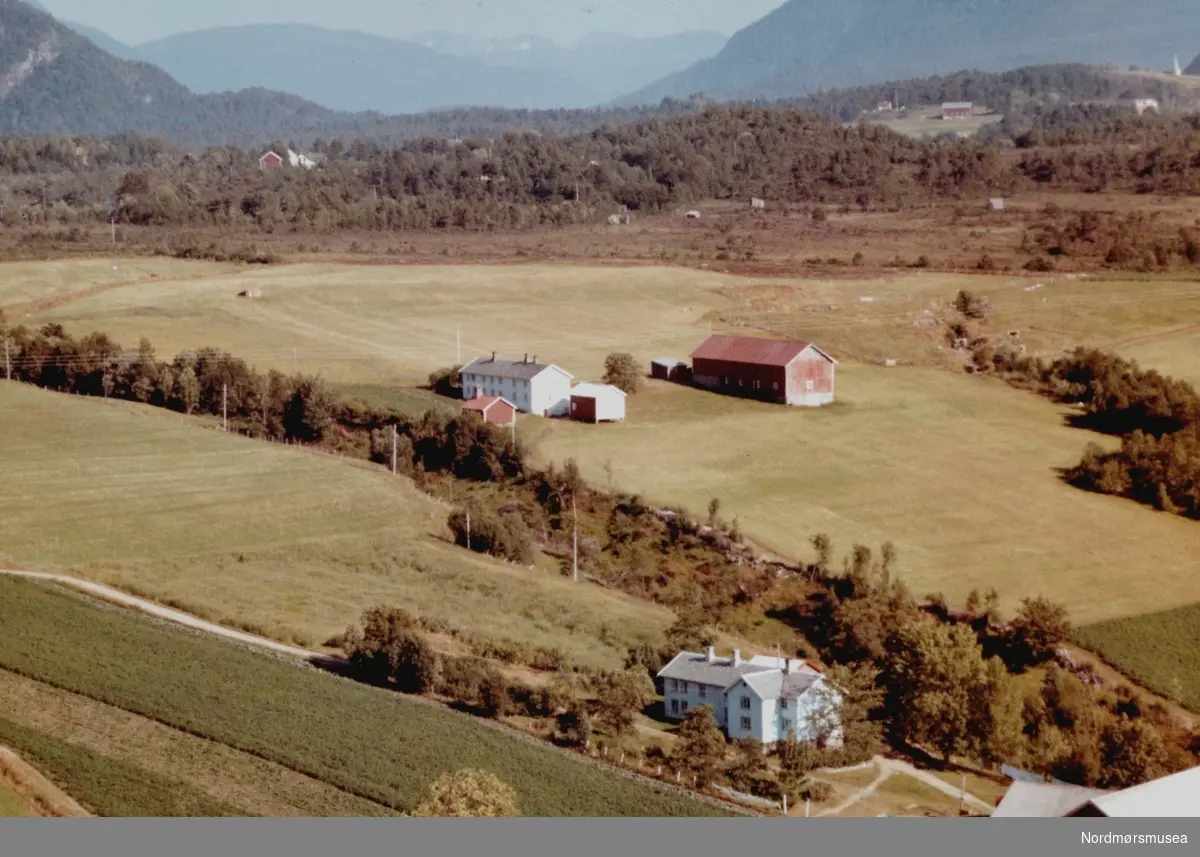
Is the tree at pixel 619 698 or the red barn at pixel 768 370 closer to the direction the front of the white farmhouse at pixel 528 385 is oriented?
the tree

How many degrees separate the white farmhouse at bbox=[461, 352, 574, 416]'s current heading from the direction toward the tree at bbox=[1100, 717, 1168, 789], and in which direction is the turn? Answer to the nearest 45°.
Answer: approximately 45° to its left

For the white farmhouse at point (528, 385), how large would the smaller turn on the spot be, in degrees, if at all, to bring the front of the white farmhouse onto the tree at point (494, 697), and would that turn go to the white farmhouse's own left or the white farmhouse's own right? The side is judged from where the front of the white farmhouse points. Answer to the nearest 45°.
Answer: approximately 45° to the white farmhouse's own left

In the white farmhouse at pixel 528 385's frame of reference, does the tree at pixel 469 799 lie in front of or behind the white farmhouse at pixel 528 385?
in front

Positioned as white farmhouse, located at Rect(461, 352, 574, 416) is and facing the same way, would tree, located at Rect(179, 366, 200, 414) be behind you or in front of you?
in front

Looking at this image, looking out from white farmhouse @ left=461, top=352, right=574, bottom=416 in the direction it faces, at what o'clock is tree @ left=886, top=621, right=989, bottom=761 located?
The tree is roughly at 10 o'clock from the white farmhouse.

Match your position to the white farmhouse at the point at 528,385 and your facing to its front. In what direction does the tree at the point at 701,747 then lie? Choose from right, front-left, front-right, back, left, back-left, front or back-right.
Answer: front-left

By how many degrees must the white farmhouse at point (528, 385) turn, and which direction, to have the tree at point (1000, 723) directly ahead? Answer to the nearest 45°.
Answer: approximately 45° to its left

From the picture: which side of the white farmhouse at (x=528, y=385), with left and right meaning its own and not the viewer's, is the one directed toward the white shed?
left

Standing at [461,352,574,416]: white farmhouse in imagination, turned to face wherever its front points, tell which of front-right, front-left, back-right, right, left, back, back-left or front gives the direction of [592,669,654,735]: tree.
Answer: front-left

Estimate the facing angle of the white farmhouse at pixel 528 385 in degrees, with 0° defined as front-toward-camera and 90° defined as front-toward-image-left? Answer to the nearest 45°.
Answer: approximately 45°

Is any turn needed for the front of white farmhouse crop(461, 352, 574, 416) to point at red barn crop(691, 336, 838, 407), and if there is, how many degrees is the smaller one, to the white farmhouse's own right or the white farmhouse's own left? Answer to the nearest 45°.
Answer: approximately 135° to the white farmhouse's own left

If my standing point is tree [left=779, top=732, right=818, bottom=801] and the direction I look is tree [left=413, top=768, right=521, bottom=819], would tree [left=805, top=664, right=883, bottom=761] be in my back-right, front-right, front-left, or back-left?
back-right
